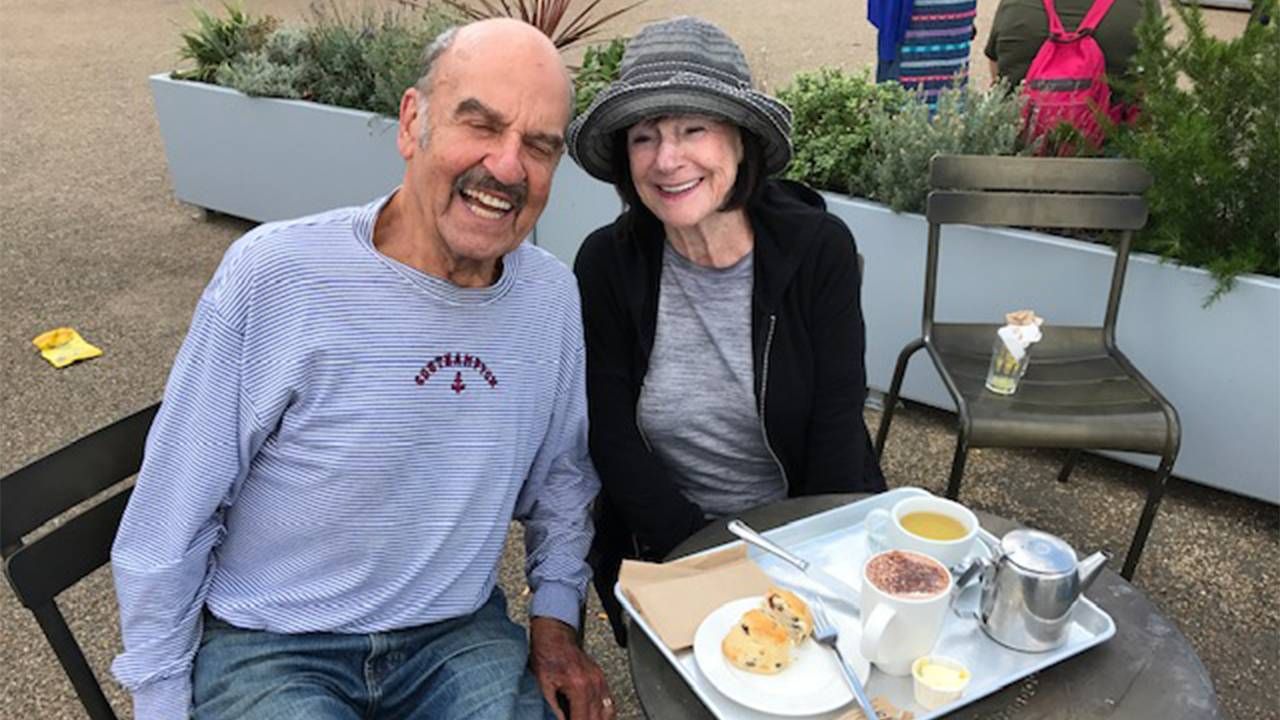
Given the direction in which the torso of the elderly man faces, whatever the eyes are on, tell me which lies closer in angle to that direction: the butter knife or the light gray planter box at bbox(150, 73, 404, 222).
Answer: the butter knife

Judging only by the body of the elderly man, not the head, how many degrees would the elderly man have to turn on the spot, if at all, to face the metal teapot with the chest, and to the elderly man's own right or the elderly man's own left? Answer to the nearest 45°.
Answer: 0° — they already face it

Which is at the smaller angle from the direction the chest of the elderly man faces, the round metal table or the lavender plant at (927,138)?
the round metal table

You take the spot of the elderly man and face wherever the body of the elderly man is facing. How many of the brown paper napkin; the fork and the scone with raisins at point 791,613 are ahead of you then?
3

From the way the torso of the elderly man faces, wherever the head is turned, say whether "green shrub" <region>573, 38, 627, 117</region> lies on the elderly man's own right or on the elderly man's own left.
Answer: on the elderly man's own left

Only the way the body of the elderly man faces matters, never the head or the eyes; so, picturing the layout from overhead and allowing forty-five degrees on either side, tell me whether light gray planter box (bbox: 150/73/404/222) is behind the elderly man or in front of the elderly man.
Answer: behind

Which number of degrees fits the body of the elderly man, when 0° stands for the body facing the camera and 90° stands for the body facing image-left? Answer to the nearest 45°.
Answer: approximately 315°

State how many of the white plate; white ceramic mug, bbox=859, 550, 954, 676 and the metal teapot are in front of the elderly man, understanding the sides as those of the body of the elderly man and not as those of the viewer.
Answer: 3

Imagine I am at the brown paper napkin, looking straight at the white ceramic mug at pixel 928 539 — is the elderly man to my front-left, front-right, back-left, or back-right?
back-left

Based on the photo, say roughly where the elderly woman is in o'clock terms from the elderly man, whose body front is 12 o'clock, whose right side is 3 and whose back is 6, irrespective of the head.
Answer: The elderly woman is roughly at 10 o'clock from the elderly man.

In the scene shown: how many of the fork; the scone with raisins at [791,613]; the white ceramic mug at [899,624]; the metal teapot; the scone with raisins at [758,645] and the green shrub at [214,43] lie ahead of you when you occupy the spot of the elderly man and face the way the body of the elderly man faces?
5

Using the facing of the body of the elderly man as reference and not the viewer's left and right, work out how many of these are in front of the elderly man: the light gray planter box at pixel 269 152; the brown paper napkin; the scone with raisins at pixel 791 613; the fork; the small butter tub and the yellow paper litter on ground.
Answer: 4
